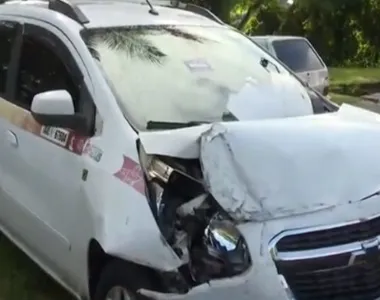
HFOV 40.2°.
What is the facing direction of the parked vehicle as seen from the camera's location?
facing away from the viewer and to the left of the viewer

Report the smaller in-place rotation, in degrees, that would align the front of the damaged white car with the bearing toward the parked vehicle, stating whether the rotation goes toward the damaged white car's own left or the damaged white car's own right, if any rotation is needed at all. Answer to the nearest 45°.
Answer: approximately 135° to the damaged white car's own left

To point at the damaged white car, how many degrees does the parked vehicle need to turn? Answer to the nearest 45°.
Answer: approximately 135° to its left

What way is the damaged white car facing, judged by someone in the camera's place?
facing the viewer and to the right of the viewer

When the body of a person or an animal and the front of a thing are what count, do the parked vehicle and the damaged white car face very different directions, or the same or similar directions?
very different directions
